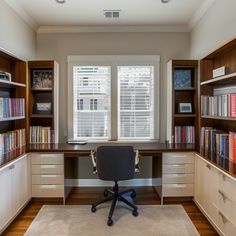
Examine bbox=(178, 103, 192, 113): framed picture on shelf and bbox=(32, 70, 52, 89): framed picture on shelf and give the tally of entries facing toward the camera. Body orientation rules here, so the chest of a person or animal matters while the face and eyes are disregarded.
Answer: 2

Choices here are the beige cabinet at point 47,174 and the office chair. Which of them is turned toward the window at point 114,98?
the office chair

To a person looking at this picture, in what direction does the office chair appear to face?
facing away from the viewer

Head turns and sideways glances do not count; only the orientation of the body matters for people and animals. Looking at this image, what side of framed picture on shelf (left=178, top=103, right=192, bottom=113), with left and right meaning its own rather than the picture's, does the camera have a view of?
front

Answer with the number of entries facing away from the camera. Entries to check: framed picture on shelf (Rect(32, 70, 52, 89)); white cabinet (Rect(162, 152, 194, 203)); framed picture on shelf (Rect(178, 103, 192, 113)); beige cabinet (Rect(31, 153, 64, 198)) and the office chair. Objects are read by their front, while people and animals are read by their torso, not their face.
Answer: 1

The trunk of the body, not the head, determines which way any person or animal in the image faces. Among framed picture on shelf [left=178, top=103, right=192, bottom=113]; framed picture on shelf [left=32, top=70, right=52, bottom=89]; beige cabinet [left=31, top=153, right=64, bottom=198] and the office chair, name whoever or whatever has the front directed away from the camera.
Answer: the office chair

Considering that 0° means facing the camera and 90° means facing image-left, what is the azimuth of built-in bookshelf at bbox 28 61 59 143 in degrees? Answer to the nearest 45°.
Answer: approximately 0°

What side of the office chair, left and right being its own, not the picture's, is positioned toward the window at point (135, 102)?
front

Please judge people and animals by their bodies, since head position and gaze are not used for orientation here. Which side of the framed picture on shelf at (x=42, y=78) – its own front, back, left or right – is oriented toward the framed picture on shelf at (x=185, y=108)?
left

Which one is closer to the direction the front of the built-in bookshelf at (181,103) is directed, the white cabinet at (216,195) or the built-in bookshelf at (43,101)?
the white cabinet

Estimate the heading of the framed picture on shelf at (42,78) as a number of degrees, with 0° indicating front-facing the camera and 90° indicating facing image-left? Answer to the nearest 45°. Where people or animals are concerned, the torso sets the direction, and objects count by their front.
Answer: approximately 0°

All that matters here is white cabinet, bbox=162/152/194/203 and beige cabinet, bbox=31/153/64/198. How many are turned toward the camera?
2

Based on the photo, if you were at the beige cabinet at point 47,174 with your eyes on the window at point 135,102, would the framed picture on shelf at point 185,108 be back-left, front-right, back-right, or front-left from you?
front-right

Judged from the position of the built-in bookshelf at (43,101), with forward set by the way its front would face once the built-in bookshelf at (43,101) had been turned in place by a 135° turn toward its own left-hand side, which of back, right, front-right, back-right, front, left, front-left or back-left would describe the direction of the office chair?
right

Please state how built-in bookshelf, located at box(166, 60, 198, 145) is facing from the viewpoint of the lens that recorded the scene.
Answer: facing the viewer

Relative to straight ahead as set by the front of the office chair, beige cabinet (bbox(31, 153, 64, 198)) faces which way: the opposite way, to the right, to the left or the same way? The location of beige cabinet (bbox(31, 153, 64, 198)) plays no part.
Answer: the opposite way
